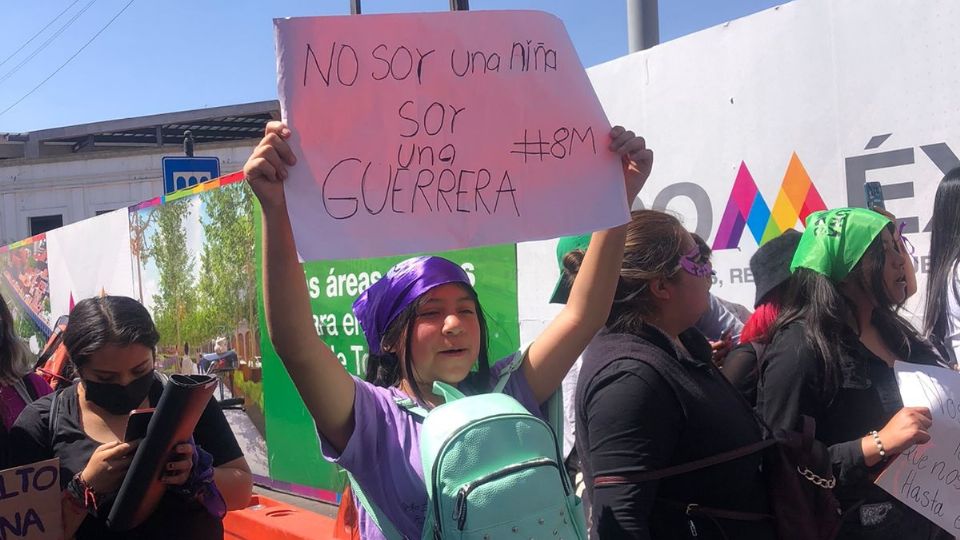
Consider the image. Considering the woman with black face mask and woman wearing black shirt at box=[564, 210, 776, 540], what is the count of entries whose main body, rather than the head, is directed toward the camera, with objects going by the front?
1

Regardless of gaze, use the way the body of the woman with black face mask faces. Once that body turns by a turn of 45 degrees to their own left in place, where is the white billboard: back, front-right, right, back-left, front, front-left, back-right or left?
front-left

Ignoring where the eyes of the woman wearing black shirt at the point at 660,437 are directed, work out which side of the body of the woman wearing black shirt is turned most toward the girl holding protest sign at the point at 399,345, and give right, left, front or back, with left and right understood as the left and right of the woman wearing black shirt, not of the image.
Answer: back

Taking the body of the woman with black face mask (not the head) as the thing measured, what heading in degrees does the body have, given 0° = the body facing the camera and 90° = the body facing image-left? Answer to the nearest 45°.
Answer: approximately 0°

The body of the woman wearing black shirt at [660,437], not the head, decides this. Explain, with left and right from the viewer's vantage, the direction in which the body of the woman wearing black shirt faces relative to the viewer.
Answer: facing to the right of the viewer

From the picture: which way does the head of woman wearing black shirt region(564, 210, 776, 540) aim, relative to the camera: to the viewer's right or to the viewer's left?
to the viewer's right
